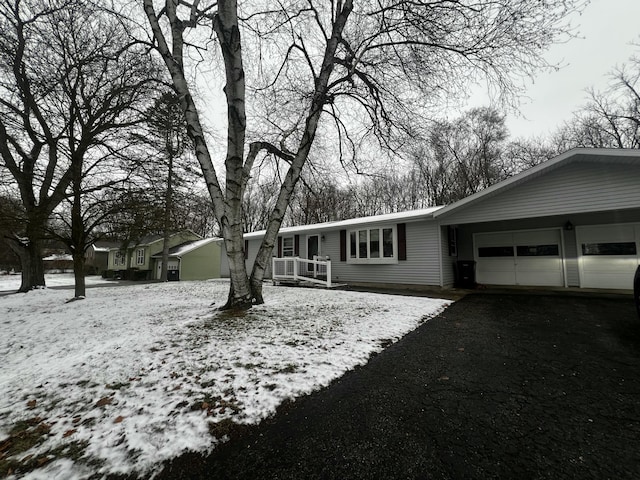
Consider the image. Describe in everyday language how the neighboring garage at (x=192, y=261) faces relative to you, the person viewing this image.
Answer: facing the viewer and to the left of the viewer

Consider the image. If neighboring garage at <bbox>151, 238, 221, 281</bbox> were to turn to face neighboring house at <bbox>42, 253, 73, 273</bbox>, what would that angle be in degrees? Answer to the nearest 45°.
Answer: approximately 90° to its right

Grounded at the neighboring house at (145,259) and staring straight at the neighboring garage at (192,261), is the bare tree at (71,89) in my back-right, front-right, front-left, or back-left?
front-right

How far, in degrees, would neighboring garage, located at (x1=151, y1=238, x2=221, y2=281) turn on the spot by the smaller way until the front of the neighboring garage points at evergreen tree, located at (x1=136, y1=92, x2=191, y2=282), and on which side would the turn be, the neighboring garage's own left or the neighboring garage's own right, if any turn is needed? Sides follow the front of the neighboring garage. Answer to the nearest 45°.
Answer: approximately 45° to the neighboring garage's own left

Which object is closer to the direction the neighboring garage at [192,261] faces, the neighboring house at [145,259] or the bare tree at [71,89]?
the bare tree

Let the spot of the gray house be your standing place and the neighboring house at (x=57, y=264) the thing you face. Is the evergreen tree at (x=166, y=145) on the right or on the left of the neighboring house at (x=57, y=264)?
left

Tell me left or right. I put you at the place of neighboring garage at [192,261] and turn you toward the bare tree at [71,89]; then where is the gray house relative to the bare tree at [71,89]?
left

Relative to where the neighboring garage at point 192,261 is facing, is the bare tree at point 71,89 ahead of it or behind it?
ahead

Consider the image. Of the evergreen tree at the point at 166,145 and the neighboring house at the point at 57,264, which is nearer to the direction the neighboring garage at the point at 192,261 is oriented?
the evergreen tree

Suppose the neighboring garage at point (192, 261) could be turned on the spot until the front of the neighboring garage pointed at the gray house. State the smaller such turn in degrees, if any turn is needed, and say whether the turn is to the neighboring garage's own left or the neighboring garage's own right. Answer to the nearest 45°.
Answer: approximately 90° to the neighboring garage's own left
